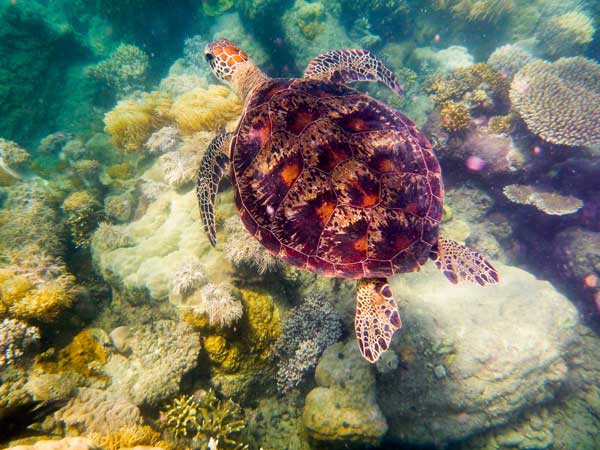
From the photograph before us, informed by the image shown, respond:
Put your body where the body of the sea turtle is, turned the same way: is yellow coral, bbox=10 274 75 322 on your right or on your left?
on your left

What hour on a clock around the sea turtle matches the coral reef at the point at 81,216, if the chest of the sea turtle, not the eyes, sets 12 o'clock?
The coral reef is roughly at 11 o'clock from the sea turtle.

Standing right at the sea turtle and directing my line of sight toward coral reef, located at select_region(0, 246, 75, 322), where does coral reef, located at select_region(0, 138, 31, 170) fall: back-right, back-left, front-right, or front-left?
front-right

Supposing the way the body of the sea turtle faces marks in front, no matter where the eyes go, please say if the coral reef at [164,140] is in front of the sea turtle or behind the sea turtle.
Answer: in front

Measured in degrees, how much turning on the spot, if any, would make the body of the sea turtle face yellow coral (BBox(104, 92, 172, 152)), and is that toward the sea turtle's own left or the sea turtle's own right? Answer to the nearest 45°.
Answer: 0° — it already faces it

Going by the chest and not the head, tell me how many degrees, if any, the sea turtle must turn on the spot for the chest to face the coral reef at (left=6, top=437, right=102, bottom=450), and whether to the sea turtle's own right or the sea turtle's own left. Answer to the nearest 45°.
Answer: approximately 90° to the sea turtle's own left

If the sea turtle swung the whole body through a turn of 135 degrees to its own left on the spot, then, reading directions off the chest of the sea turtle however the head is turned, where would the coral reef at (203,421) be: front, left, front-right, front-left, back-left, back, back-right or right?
right

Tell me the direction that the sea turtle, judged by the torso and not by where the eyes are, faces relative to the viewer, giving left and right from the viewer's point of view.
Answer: facing away from the viewer and to the left of the viewer

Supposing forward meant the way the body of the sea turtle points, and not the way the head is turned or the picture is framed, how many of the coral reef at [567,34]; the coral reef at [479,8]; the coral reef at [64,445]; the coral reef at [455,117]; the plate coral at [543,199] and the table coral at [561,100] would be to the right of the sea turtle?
5

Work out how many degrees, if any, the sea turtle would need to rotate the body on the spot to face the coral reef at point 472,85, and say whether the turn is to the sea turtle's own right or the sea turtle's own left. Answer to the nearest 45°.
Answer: approximately 90° to the sea turtle's own right

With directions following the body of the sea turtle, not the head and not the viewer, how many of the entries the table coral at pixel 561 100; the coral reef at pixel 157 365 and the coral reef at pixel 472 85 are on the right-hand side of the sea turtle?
2

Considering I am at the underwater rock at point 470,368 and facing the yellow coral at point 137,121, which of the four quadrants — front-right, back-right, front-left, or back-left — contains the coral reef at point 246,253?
front-left

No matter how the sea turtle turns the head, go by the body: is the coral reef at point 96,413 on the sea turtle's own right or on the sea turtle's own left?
on the sea turtle's own left

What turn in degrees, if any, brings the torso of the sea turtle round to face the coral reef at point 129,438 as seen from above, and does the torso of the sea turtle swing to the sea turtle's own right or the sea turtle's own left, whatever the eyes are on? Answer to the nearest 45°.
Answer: approximately 45° to the sea turtle's own left

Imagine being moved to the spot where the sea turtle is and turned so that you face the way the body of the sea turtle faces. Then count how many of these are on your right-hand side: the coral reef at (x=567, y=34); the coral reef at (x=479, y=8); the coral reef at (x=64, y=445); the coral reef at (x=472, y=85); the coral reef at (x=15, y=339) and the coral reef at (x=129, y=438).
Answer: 3

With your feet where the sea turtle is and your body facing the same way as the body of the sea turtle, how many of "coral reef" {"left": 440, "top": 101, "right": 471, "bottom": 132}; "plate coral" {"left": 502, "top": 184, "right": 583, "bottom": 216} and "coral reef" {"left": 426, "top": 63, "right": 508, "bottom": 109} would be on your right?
3

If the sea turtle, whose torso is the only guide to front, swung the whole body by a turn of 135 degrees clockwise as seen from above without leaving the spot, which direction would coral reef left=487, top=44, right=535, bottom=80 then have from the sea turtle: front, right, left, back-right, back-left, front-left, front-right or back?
front-left

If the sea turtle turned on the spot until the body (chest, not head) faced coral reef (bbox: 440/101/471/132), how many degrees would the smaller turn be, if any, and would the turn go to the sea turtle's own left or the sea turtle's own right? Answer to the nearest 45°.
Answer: approximately 90° to the sea turtle's own right

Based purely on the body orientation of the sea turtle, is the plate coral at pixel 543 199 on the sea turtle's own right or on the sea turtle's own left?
on the sea turtle's own right

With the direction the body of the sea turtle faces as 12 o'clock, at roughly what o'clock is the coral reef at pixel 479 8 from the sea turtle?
The coral reef is roughly at 3 o'clock from the sea turtle.

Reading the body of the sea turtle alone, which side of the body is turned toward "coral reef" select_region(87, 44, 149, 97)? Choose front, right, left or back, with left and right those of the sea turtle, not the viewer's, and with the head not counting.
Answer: front
